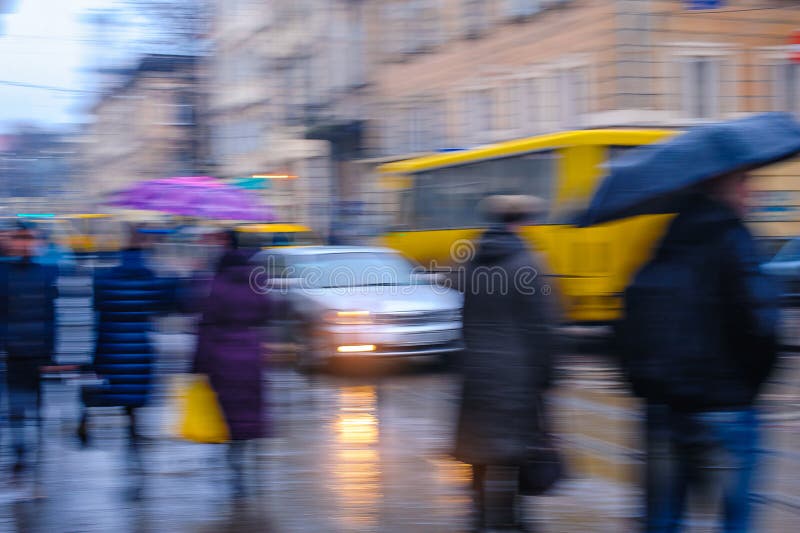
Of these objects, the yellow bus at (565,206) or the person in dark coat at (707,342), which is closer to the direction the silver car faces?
the person in dark coat

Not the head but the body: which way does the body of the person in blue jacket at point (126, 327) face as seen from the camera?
away from the camera

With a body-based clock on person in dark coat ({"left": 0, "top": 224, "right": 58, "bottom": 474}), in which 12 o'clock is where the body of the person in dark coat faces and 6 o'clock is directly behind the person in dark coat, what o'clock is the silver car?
The silver car is roughly at 7 o'clock from the person in dark coat.

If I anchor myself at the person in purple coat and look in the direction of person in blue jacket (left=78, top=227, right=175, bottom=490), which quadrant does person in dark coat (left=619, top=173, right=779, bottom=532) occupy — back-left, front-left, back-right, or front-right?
back-left

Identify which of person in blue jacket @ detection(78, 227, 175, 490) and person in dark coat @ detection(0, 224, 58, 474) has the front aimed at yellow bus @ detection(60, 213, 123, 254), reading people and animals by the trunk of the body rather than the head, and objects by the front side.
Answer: the person in blue jacket

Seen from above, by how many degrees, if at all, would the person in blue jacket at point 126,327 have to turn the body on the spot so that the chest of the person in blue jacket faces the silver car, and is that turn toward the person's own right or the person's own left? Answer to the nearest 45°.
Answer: approximately 45° to the person's own right

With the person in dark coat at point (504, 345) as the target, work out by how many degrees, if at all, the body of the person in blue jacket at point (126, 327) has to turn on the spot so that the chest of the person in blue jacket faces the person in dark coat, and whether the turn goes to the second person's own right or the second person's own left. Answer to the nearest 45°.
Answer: approximately 135° to the second person's own right
